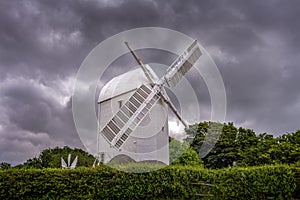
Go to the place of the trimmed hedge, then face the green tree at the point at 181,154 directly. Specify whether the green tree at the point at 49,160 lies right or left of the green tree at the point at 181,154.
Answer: left

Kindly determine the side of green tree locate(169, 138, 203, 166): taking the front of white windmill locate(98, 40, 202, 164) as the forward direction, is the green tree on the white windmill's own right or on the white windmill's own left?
on the white windmill's own left

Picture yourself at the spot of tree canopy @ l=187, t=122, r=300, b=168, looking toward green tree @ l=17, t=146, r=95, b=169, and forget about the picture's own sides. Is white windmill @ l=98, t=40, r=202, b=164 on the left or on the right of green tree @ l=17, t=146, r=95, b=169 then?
left

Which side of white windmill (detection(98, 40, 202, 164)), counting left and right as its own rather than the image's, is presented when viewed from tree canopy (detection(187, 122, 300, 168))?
left

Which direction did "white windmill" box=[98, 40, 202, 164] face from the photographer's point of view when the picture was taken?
facing the viewer and to the right of the viewer

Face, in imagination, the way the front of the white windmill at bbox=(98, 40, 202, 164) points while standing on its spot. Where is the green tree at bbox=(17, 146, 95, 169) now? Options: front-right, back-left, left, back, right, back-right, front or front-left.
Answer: back

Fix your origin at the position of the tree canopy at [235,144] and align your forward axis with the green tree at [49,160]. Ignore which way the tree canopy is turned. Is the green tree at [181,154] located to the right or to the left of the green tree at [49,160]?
left
